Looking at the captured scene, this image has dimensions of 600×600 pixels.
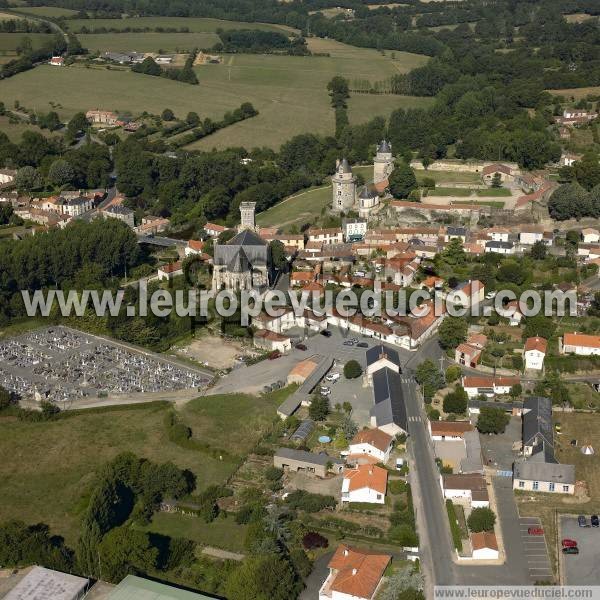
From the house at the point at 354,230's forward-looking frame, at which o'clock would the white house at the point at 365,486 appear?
The white house is roughly at 12 o'clock from the house.

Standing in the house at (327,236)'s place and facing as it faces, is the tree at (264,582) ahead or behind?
ahead

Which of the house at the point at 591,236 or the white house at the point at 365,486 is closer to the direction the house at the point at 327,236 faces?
the white house

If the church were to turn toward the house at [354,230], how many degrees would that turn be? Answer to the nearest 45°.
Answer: approximately 45° to its right

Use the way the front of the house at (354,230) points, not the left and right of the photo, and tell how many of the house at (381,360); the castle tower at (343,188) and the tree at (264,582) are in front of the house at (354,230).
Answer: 2

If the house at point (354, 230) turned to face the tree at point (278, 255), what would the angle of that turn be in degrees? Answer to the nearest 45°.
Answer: approximately 45° to its right

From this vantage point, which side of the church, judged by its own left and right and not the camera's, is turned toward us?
back

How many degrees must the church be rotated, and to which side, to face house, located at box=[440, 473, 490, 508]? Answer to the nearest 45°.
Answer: approximately 180°
